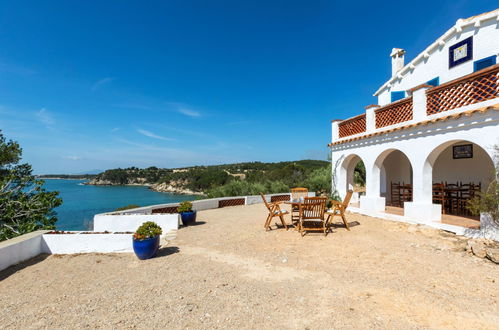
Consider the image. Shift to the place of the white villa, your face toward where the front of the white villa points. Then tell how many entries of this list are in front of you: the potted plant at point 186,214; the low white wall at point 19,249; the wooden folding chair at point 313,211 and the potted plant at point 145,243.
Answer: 4

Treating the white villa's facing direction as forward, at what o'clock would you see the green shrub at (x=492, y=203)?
The green shrub is roughly at 10 o'clock from the white villa.

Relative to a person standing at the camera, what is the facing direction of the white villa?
facing the viewer and to the left of the viewer

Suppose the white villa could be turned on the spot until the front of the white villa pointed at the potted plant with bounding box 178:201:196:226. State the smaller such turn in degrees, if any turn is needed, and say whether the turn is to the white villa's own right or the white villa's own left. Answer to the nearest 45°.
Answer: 0° — it already faces it

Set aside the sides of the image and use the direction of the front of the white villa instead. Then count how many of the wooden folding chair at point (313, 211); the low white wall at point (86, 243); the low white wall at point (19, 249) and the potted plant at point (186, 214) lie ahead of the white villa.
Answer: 4

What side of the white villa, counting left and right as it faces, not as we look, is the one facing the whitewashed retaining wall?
front

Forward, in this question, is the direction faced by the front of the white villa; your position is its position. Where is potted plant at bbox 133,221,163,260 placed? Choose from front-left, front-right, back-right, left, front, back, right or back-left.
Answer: front

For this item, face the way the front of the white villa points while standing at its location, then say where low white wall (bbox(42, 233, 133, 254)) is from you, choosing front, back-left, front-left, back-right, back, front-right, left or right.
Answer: front

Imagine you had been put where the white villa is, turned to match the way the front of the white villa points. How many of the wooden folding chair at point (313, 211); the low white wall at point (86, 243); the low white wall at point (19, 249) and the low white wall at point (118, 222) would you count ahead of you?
4

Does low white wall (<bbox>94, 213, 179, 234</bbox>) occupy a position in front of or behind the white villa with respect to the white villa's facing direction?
in front

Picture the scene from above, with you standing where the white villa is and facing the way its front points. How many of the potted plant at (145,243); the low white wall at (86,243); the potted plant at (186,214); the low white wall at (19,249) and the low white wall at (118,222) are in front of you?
5

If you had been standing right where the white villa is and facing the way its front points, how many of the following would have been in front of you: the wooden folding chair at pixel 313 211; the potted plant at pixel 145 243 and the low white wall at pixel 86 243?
3

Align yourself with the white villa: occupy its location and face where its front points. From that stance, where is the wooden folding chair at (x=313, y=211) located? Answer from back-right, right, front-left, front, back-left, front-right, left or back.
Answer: front

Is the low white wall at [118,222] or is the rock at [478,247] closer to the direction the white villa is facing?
the low white wall

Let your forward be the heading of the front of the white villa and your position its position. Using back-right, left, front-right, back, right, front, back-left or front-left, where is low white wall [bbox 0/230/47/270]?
front
